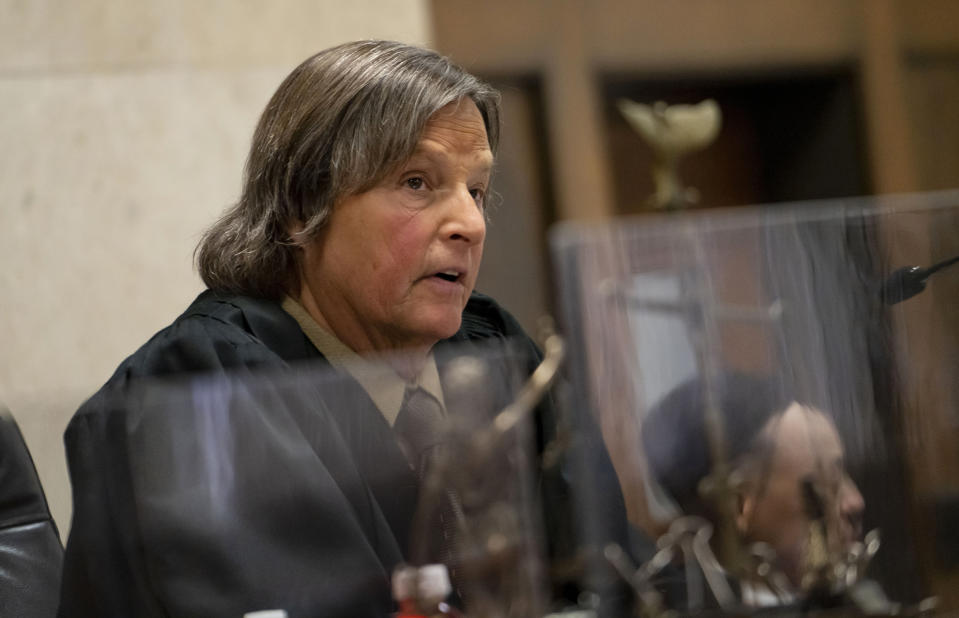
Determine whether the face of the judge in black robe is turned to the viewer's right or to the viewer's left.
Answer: to the viewer's right

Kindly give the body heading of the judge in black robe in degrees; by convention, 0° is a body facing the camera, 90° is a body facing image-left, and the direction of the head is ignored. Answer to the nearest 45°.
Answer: approximately 315°

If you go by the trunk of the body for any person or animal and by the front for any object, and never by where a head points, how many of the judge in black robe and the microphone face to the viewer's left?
1

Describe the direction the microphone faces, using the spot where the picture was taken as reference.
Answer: facing to the left of the viewer

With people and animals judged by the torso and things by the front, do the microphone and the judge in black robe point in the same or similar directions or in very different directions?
very different directions
